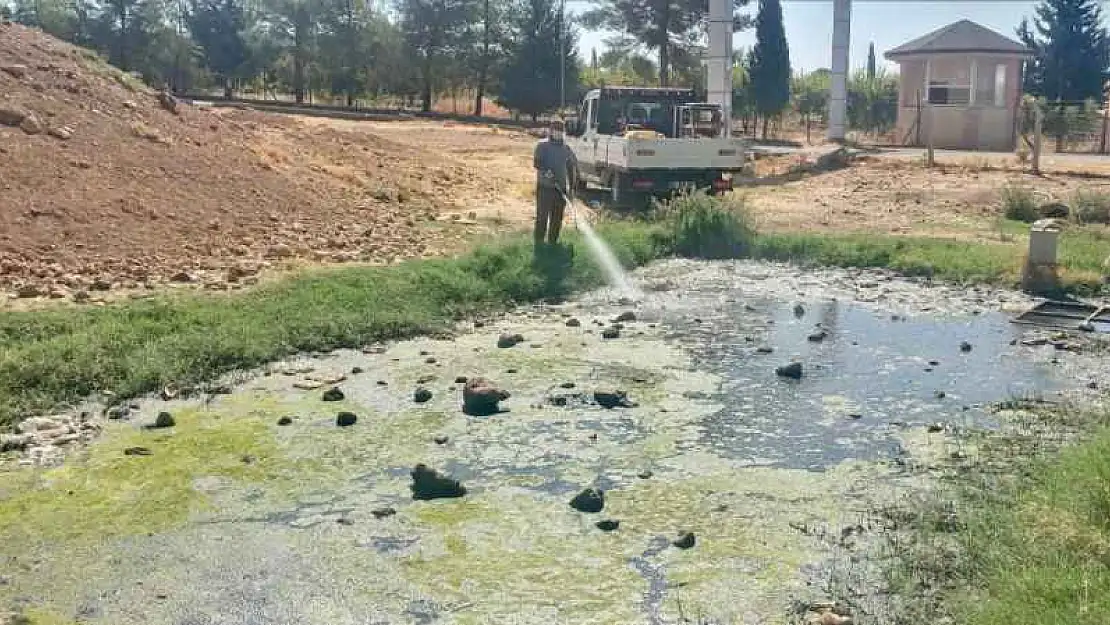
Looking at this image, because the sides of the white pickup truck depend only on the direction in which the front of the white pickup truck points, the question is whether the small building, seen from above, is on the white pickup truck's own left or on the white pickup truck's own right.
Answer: on the white pickup truck's own right

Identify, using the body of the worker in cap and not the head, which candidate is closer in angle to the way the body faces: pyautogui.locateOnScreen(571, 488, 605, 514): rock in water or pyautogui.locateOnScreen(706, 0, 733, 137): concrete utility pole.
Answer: the rock in water

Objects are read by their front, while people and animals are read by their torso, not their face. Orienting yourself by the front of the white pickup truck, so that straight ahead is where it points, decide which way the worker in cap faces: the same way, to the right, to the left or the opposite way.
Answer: the opposite way

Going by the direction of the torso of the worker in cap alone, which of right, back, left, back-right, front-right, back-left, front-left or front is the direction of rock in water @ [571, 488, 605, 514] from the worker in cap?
front-right

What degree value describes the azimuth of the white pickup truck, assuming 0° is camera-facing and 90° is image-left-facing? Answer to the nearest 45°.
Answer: approximately 135°

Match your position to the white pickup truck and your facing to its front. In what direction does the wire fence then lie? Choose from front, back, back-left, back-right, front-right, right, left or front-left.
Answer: right

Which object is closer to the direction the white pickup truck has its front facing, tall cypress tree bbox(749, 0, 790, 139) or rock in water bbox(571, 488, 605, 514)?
the tall cypress tree

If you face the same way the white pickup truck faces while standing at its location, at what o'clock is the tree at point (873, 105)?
The tree is roughly at 2 o'clock from the white pickup truck.

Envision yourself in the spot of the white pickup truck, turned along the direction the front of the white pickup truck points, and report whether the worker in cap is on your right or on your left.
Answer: on your left

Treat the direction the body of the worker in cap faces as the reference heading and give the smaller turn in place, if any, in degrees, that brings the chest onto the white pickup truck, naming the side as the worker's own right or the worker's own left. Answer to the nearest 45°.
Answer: approximately 135° to the worker's own left
